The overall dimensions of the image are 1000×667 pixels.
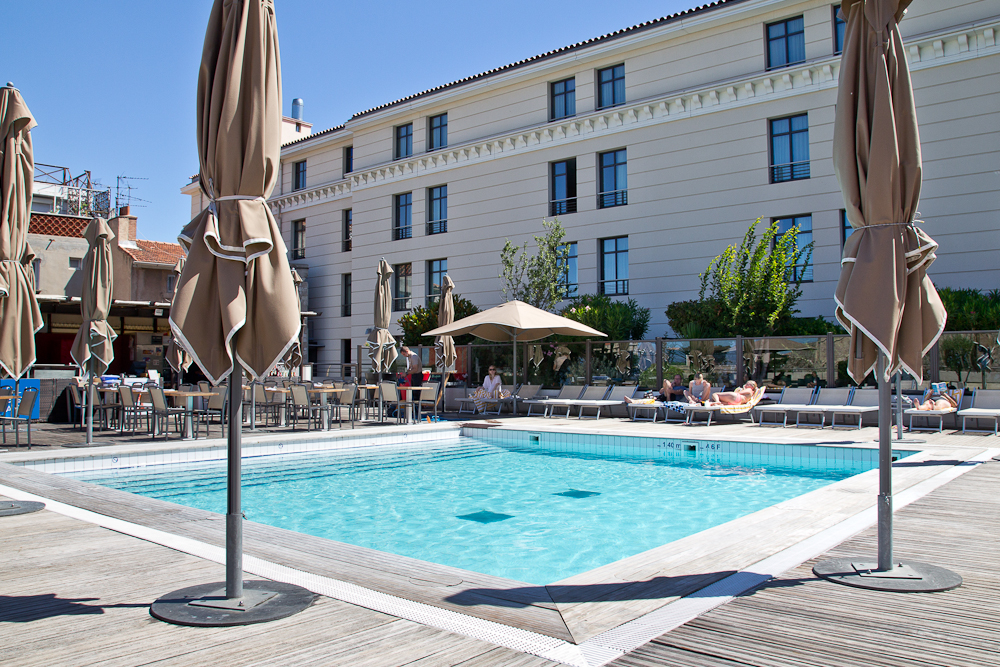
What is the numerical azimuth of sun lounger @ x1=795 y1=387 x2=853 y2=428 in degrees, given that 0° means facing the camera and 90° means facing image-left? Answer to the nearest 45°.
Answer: approximately 45°

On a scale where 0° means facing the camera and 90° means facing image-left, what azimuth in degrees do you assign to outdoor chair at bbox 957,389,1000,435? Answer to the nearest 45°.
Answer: approximately 45°

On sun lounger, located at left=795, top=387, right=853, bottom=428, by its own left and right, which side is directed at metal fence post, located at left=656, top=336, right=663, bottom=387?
right

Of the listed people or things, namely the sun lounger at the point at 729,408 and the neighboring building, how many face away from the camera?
0

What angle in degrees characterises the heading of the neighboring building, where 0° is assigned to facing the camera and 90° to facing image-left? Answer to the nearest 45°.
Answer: approximately 45°
